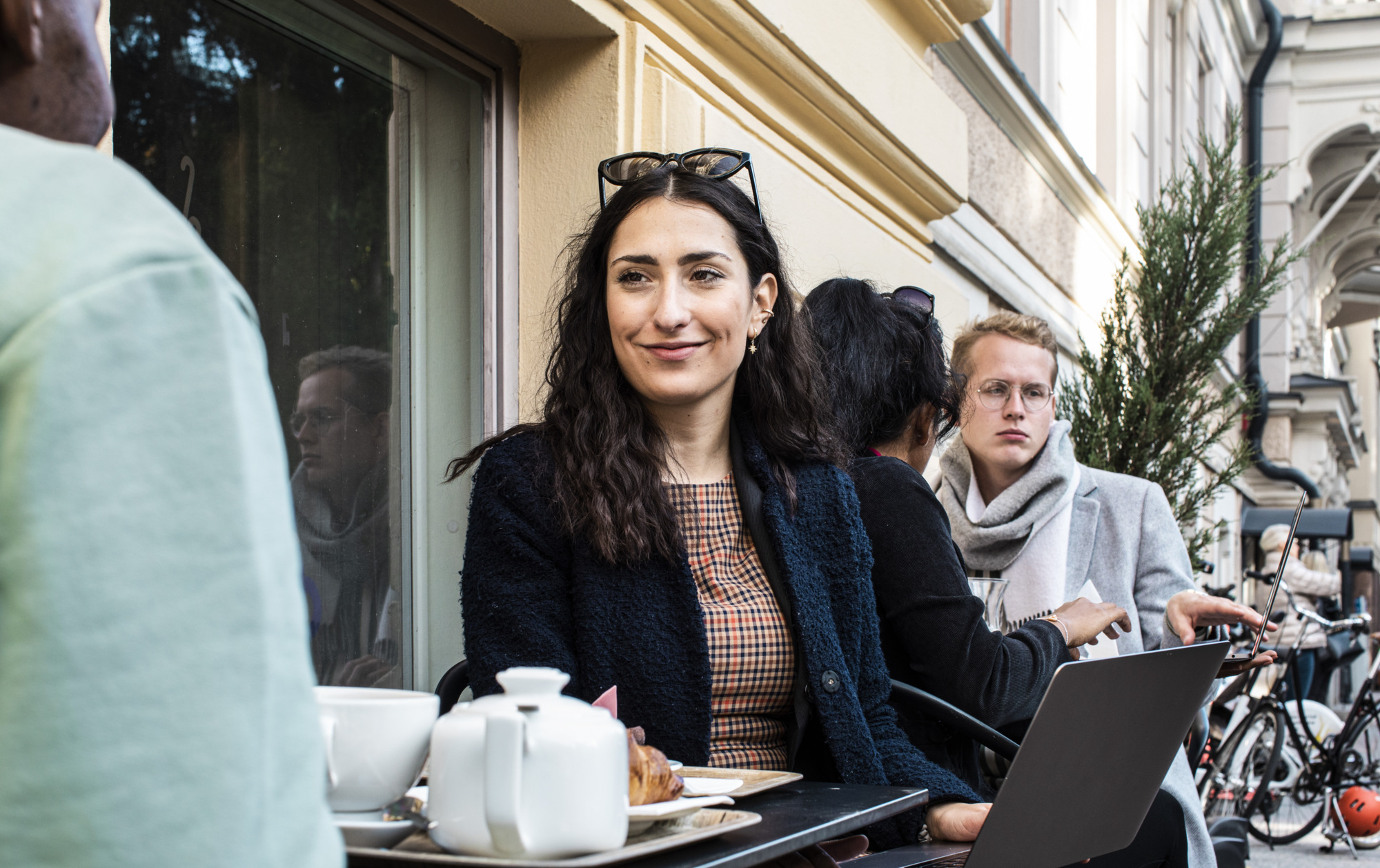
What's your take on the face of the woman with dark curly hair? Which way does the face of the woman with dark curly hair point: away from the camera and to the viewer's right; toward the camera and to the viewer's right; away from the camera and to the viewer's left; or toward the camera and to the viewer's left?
toward the camera and to the viewer's left

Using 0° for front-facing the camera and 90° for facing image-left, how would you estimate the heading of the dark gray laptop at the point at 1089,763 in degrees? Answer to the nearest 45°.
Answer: approximately 135°

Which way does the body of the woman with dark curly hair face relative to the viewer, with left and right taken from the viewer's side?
facing the viewer and to the right of the viewer

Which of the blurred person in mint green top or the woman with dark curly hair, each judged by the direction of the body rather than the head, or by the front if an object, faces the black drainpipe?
the blurred person in mint green top

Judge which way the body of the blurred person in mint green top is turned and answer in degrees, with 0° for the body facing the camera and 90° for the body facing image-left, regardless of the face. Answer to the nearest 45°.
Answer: approximately 225°

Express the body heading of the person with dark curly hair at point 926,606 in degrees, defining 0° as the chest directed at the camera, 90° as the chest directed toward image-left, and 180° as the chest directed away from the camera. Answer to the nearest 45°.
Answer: approximately 225°

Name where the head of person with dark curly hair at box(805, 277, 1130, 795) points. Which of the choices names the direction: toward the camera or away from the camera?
away from the camera

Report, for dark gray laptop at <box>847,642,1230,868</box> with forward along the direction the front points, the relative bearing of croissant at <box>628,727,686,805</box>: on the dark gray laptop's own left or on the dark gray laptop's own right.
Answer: on the dark gray laptop's own left

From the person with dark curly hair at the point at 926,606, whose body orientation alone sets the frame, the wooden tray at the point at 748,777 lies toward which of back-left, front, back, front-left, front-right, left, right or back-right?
back-right

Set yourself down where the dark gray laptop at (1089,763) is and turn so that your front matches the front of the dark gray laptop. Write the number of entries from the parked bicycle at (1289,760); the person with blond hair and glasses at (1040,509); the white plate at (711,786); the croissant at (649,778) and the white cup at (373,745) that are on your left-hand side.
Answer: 3

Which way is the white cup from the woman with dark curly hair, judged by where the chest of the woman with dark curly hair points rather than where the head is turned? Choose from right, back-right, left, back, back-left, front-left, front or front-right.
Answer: front-right
